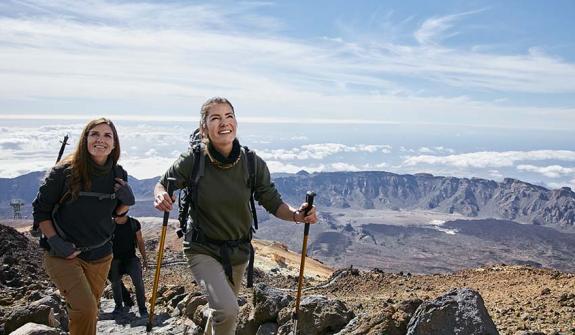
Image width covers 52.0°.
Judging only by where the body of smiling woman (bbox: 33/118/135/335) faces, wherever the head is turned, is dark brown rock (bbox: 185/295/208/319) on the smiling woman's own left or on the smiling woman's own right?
on the smiling woman's own left

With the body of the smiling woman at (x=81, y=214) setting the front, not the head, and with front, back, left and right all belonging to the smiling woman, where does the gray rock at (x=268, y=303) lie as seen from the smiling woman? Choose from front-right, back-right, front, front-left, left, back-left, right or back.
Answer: left

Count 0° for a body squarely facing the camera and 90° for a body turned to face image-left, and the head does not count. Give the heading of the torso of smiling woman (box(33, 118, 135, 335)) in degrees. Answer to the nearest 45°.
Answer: approximately 315°

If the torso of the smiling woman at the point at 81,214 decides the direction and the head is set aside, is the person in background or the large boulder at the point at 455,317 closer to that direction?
the large boulder

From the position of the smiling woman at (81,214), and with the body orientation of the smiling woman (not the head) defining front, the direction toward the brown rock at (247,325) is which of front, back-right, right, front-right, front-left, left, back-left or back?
left

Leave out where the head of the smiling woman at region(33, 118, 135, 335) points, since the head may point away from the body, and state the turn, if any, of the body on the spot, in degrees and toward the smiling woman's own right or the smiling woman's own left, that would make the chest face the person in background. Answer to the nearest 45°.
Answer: approximately 135° to the smiling woman's own left

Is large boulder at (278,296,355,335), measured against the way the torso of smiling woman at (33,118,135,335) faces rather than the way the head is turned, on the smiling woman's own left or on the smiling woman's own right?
on the smiling woman's own left
